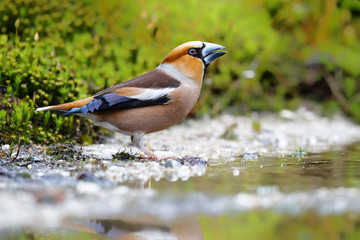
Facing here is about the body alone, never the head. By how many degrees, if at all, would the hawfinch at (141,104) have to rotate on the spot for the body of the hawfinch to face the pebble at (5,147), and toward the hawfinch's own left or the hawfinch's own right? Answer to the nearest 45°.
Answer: approximately 180°

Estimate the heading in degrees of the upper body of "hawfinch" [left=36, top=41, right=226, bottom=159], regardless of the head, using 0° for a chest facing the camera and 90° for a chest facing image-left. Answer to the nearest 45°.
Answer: approximately 270°
